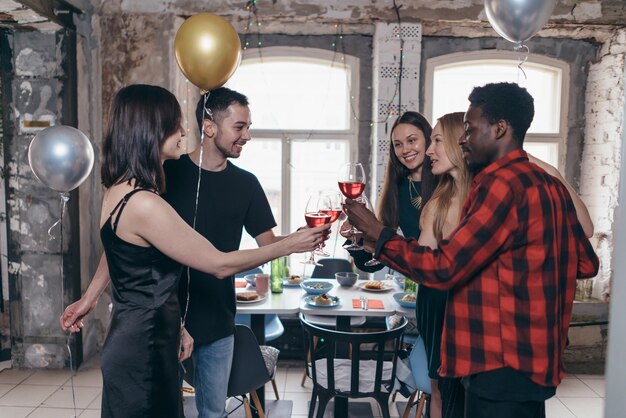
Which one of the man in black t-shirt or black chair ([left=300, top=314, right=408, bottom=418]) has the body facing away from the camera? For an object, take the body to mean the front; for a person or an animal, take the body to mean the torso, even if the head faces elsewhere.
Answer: the black chair

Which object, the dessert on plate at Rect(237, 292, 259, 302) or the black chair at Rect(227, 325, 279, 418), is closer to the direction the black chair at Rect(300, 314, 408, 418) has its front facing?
the dessert on plate

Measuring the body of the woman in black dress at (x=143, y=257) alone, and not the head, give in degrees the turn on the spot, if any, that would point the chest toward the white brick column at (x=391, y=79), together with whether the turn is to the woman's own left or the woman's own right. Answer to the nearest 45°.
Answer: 0° — they already face it

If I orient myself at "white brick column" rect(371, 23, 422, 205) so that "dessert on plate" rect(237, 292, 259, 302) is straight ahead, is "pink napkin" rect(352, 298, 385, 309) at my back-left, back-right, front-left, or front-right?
front-left

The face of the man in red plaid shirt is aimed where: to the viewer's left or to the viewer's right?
to the viewer's left

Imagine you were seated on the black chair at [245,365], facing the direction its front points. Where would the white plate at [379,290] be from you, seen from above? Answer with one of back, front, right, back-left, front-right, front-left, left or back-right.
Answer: front

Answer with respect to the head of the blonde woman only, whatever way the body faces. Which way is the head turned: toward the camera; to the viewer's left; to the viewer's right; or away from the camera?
to the viewer's left

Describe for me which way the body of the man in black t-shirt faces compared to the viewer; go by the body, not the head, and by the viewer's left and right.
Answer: facing the viewer and to the right of the viewer

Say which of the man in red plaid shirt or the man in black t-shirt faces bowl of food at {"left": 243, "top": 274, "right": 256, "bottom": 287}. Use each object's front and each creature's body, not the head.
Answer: the man in red plaid shirt

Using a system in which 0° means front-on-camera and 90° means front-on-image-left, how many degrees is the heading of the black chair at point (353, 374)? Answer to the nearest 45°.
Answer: approximately 180°

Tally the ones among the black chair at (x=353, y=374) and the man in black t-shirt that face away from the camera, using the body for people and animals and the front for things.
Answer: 1

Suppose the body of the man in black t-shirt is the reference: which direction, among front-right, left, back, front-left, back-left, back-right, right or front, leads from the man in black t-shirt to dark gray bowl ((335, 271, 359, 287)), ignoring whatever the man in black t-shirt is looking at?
left

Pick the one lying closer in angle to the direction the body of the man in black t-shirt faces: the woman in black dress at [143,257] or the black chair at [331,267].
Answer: the woman in black dress

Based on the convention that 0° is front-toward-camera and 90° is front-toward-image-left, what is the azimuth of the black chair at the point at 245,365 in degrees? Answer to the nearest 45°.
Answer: approximately 225°

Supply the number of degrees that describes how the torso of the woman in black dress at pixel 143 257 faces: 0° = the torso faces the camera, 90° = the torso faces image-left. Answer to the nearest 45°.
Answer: approximately 225°
